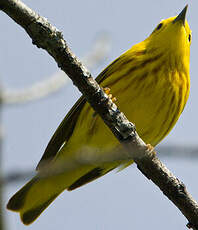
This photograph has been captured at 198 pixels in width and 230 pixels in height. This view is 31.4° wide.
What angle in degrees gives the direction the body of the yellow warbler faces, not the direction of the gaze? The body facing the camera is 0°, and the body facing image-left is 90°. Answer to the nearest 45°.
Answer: approximately 315°
